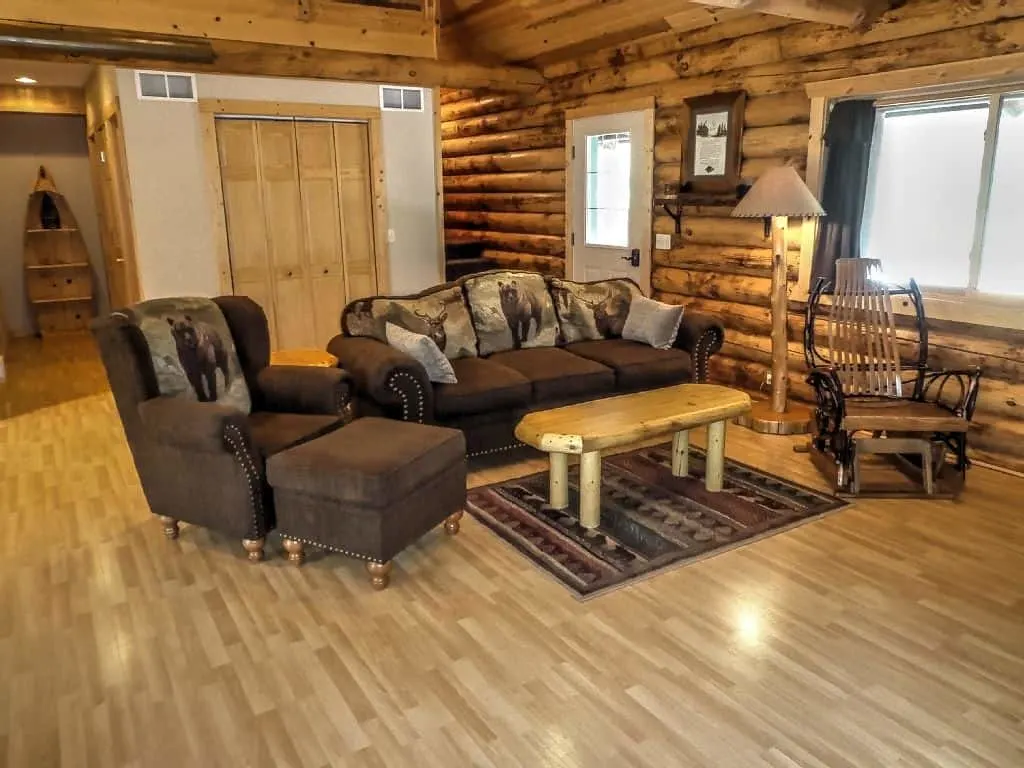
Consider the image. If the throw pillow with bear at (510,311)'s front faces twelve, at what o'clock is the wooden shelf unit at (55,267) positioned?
The wooden shelf unit is roughly at 4 o'clock from the throw pillow with bear.

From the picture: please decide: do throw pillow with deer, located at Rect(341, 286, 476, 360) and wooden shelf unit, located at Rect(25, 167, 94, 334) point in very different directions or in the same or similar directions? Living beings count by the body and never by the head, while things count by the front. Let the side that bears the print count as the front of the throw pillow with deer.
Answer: same or similar directions

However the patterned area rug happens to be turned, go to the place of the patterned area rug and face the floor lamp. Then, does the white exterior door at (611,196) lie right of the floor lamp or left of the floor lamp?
left

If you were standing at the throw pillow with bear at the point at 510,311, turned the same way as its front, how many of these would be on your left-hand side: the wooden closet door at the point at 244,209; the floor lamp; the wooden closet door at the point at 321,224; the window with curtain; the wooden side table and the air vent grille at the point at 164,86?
2

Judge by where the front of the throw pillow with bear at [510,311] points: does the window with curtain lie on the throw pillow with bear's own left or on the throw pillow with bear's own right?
on the throw pillow with bear's own left

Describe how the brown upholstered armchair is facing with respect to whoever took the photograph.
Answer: facing the viewer and to the right of the viewer

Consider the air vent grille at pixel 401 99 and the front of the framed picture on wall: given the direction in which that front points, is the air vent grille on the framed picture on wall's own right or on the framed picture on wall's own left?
on the framed picture on wall's own right

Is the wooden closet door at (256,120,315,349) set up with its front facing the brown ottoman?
yes

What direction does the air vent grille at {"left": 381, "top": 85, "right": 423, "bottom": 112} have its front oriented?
toward the camera

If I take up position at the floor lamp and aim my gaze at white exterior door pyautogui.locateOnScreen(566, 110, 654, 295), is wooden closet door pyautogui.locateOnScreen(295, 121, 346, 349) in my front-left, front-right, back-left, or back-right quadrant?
front-left

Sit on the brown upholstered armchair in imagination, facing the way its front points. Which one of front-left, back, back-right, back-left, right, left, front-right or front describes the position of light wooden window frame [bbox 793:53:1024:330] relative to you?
front-left

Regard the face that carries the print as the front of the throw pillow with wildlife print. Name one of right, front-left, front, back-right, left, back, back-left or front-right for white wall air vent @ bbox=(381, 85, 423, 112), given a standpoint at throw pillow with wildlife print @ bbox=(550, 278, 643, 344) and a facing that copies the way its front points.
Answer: back-right

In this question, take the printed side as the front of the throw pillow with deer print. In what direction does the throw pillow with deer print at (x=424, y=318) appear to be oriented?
toward the camera
